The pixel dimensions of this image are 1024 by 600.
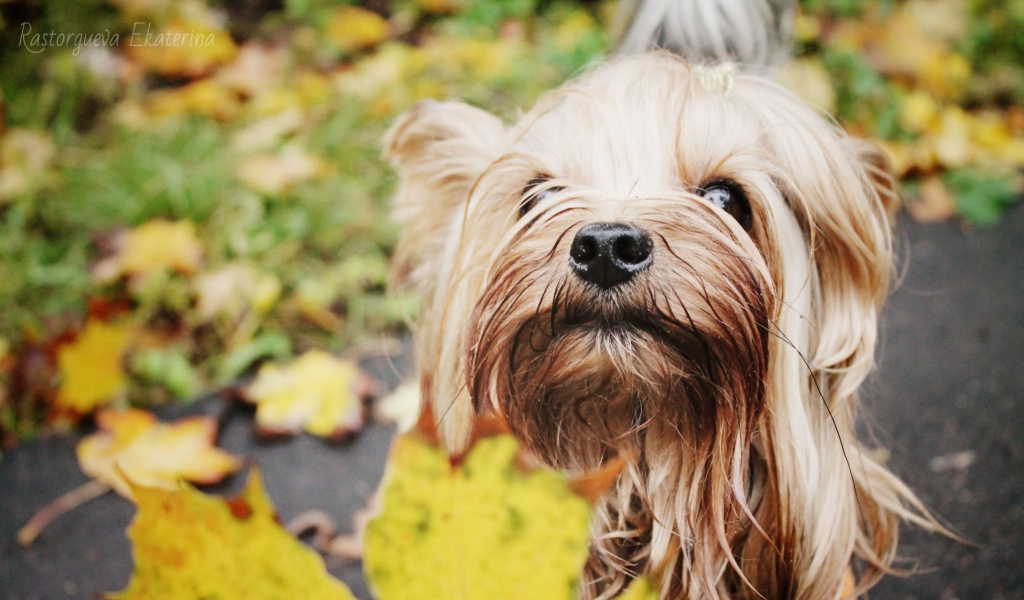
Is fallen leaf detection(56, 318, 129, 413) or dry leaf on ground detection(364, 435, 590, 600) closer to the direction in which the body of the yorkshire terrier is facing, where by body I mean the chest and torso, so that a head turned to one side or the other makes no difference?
the dry leaf on ground

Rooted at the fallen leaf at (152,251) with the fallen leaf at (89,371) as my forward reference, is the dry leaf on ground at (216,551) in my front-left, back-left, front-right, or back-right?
front-left

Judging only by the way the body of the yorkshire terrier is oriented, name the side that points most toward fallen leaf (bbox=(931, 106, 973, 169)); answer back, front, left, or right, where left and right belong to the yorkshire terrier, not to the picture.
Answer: back

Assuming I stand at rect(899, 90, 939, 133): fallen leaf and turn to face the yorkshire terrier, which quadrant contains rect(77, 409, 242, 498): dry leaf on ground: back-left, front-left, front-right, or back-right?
front-right

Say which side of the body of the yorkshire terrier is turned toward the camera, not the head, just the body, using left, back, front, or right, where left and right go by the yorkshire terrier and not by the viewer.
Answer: front

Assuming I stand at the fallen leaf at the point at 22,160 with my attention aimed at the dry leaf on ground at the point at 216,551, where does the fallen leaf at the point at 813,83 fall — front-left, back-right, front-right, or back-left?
front-left

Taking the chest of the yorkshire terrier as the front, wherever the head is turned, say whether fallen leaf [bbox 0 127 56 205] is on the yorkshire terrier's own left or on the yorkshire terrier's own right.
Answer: on the yorkshire terrier's own right

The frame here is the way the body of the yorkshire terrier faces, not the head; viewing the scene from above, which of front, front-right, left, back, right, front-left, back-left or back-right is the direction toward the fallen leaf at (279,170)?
back-right

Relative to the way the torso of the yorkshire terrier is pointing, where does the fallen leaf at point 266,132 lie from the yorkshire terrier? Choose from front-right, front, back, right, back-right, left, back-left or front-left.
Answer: back-right

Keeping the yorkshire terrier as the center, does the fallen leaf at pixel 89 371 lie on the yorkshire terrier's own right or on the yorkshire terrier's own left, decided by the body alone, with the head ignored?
on the yorkshire terrier's own right

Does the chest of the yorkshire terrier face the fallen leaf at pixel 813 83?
no

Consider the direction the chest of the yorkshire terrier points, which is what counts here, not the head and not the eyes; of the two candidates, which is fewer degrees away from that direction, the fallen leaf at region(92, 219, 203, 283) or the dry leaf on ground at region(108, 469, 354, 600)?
the dry leaf on ground

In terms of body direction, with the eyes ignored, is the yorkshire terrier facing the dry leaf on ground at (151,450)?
no
